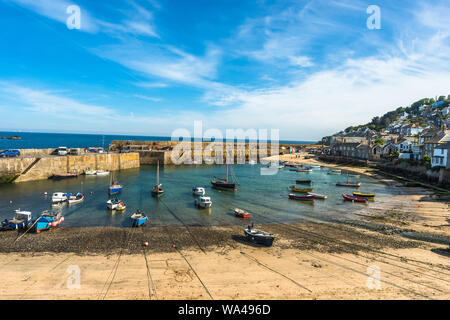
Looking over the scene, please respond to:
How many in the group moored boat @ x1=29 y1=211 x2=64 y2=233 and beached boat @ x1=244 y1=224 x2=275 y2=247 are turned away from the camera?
0
